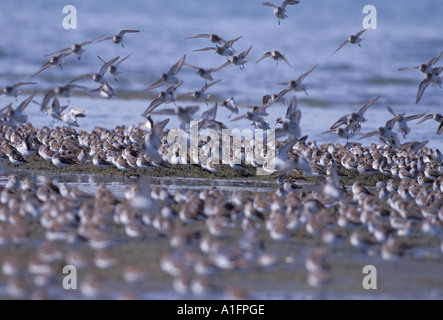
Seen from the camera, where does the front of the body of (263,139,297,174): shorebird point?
to the viewer's left

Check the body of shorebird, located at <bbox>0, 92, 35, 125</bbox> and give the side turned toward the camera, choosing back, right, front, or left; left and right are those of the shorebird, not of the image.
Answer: left

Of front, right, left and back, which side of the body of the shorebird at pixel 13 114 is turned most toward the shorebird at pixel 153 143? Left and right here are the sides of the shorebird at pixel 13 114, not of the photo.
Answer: back

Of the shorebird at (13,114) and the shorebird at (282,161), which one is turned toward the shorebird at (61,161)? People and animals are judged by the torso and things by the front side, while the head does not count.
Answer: the shorebird at (282,161)

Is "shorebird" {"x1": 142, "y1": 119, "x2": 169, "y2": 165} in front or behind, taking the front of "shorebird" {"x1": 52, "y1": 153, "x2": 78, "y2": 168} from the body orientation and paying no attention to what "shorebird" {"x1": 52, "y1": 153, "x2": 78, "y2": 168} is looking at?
behind

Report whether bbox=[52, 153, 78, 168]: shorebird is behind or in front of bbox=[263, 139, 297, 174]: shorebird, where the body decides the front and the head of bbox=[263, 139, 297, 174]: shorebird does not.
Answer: in front

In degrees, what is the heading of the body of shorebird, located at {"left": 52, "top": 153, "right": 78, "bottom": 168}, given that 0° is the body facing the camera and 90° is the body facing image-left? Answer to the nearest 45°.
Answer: approximately 90°
